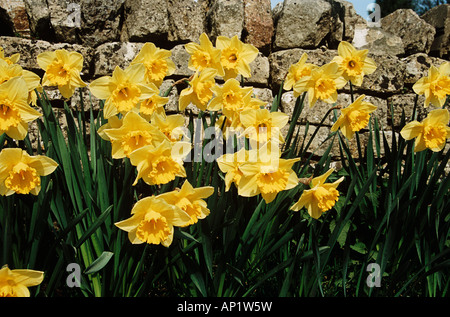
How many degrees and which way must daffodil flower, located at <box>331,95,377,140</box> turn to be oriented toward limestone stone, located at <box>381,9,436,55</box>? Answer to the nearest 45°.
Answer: approximately 135° to its left

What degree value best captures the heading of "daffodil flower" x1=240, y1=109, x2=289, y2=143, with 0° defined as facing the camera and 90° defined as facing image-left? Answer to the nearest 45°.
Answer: approximately 0°

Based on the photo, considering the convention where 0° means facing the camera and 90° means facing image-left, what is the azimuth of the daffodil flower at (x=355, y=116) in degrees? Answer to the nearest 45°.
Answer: approximately 315°

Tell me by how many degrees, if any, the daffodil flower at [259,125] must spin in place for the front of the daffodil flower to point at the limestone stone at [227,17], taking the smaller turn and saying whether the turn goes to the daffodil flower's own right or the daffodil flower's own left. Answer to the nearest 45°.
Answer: approximately 180°

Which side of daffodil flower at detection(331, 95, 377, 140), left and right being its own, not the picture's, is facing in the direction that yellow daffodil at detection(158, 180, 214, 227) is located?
right

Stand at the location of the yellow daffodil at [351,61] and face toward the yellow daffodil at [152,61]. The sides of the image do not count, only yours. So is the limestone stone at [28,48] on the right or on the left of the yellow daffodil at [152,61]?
right

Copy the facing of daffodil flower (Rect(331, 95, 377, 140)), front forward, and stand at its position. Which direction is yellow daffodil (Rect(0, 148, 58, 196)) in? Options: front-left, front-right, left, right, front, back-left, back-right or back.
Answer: right

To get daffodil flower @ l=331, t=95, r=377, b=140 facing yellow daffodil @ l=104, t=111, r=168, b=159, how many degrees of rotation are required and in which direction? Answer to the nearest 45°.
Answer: approximately 90° to its right
